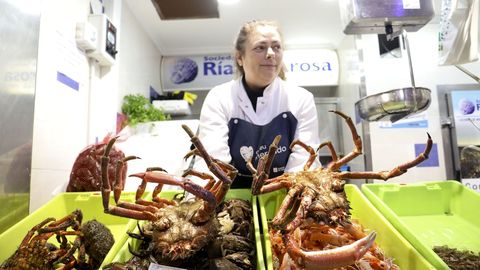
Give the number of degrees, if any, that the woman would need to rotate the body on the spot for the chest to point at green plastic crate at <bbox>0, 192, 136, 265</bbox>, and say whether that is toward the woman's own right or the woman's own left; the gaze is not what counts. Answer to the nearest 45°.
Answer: approximately 45° to the woman's own right

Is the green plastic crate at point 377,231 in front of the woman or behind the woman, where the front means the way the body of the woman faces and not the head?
in front

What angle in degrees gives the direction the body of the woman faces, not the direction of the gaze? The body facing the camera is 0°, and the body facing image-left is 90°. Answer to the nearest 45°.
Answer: approximately 0°

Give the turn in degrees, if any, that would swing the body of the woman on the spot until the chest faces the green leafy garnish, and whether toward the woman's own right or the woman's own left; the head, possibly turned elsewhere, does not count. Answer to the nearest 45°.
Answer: approximately 135° to the woman's own right

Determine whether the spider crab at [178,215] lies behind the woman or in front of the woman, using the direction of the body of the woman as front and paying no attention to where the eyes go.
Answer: in front

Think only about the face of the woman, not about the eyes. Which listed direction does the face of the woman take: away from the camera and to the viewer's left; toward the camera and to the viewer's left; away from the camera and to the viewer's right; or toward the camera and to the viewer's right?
toward the camera and to the viewer's right

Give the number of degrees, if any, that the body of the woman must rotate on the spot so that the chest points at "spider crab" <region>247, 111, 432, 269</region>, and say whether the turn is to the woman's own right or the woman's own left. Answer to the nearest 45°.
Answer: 0° — they already face it
